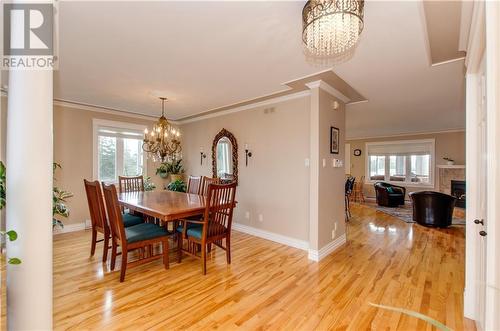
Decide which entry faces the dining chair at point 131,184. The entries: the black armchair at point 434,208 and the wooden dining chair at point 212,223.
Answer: the wooden dining chair

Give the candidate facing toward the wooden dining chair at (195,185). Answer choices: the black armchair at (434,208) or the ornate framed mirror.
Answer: the ornate framed mirror

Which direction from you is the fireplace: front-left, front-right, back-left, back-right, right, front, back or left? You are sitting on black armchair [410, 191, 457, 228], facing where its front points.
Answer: front

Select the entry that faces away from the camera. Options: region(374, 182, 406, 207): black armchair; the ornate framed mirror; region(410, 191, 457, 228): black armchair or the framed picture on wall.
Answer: region(410, 191, 457, 228): black armchair

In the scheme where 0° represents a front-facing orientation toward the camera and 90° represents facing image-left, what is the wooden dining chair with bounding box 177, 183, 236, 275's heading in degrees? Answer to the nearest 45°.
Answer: approximately 135°

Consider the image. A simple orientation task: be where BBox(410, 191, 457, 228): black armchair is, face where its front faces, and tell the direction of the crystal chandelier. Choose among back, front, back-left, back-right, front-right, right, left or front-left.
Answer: back

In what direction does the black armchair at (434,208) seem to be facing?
away from the camera

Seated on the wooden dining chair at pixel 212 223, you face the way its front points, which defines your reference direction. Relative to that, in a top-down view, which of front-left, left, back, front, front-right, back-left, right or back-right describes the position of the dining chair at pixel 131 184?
front

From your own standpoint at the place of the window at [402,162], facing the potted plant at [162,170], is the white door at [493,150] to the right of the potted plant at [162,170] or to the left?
left

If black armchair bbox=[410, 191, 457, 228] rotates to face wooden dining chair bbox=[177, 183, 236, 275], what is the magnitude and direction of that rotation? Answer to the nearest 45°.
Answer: approximately 135° to its left

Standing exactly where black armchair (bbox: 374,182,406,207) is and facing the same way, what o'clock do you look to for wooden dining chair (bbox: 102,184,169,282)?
The wooden dining chair is roughly at 2 o'clock from the black armchair.

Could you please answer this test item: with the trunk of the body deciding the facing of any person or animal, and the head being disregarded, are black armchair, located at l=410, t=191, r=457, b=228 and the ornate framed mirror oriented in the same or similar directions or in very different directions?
very different directions

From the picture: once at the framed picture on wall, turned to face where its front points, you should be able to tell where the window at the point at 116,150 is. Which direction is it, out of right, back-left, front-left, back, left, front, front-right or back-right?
back-right

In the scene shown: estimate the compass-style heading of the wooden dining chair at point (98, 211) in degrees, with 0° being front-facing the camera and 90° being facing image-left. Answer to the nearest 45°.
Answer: approximately 225°

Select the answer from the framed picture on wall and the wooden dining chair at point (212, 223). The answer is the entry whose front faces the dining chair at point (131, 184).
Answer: the wooden dining chair

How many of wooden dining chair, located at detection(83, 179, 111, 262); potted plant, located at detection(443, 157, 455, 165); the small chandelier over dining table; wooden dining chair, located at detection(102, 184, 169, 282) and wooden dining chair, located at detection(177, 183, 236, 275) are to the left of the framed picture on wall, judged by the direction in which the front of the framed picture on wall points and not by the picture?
1

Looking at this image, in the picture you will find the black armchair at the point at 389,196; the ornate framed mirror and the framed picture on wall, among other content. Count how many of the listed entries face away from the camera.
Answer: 0

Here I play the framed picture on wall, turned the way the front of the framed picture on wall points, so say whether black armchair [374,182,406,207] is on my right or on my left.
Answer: on my left

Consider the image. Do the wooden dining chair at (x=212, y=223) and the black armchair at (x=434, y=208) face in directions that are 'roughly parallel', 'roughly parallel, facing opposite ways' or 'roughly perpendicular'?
roughly perpendicular

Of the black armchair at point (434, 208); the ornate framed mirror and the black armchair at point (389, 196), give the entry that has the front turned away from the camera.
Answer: the black armchair at point (434, 208)

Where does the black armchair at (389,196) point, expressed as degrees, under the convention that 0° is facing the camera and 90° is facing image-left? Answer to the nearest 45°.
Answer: approximately 315°
